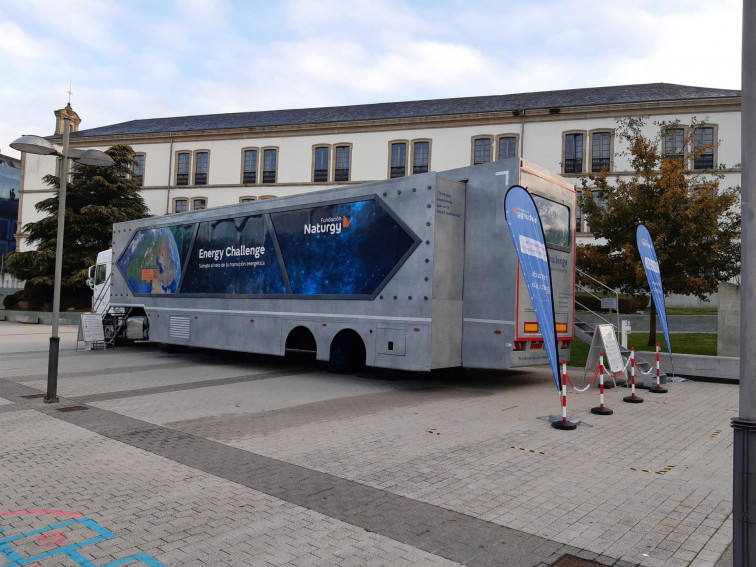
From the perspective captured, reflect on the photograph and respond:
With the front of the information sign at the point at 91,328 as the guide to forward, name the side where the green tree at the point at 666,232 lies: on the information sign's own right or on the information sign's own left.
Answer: on the information sign's own left

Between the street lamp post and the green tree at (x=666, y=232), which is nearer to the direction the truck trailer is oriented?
the street lamp post

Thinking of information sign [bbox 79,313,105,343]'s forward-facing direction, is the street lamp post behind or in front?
in front

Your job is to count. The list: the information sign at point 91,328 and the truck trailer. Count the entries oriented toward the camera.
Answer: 1

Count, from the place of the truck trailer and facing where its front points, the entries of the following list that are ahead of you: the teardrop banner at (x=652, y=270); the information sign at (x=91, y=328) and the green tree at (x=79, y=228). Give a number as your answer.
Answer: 2

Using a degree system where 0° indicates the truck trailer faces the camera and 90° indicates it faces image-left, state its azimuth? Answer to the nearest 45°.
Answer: approximately 135°

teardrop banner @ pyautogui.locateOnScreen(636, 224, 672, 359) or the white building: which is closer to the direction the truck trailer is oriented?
the white building

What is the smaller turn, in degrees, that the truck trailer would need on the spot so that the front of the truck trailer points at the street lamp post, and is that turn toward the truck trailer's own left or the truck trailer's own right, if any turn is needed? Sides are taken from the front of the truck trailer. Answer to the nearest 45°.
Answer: approximately 45° to the truck trailer's own left

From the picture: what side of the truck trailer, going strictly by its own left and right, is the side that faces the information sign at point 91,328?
front

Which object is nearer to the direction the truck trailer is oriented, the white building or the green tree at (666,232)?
the white building

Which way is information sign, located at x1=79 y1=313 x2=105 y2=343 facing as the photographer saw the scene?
facing the viewer

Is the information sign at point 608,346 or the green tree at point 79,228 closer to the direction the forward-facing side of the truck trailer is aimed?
the green tree

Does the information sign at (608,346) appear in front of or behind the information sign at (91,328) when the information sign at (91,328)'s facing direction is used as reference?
in front

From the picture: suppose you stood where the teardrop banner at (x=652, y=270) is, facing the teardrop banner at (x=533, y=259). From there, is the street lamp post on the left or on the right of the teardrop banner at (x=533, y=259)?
right

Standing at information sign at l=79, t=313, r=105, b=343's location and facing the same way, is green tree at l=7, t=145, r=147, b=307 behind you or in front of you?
behind

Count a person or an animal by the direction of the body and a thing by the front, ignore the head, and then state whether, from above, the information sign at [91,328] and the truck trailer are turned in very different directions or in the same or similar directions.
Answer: very different directions
